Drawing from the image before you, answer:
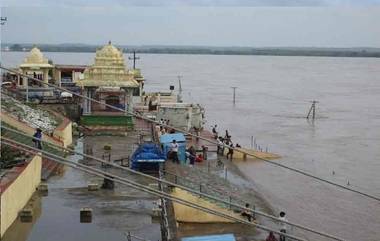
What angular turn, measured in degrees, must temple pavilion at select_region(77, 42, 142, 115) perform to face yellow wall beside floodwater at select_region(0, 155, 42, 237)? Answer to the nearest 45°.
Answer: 0° — it already faces it

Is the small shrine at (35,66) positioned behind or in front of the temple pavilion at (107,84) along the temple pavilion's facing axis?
behind

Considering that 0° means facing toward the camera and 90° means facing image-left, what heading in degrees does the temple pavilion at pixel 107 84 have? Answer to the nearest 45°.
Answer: approximately 0°

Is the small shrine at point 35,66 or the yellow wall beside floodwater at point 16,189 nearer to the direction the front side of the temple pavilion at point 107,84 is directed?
the yellow wall beside floodwater

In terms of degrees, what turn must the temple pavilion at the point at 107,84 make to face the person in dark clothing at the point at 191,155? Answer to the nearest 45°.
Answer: approximately 45° to its left
